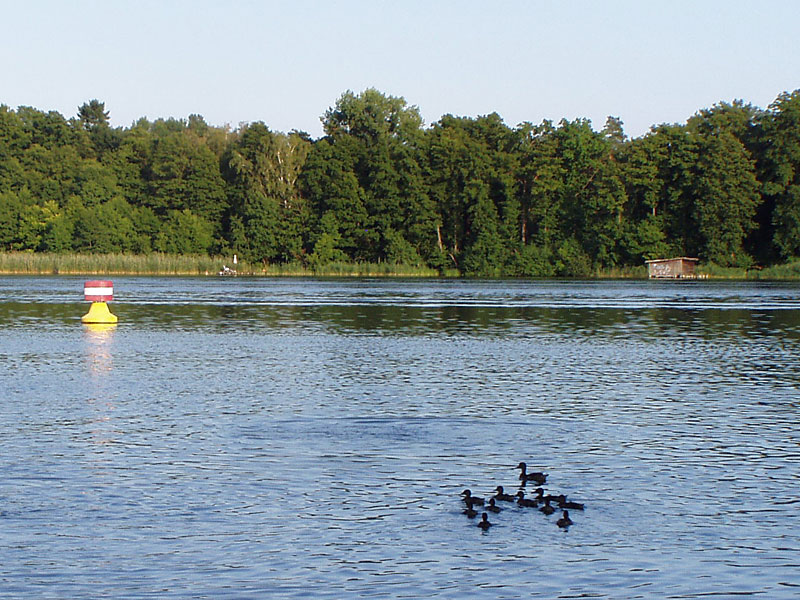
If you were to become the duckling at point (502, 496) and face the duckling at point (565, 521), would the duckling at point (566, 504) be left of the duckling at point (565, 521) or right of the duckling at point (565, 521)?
left

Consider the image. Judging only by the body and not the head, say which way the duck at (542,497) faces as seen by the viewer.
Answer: to the viewer's left

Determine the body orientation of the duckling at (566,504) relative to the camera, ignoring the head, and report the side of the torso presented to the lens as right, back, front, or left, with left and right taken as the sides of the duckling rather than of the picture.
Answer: left

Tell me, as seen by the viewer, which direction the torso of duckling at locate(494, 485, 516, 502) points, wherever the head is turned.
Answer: to the viewer's left

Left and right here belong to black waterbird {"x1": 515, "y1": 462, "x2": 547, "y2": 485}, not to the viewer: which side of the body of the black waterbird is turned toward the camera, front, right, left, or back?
left

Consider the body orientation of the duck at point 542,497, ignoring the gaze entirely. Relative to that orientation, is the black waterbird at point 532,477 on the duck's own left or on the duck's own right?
on the duck's own right

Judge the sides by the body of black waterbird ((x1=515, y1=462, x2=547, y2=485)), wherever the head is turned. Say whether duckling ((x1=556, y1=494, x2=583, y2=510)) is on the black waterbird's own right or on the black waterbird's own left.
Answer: on the black waterbird's own left

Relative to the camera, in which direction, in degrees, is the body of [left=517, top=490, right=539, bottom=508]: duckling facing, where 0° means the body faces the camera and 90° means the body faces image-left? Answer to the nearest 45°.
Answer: approximately 90°

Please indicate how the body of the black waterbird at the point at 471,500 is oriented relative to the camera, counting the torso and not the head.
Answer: to the viewer's left
